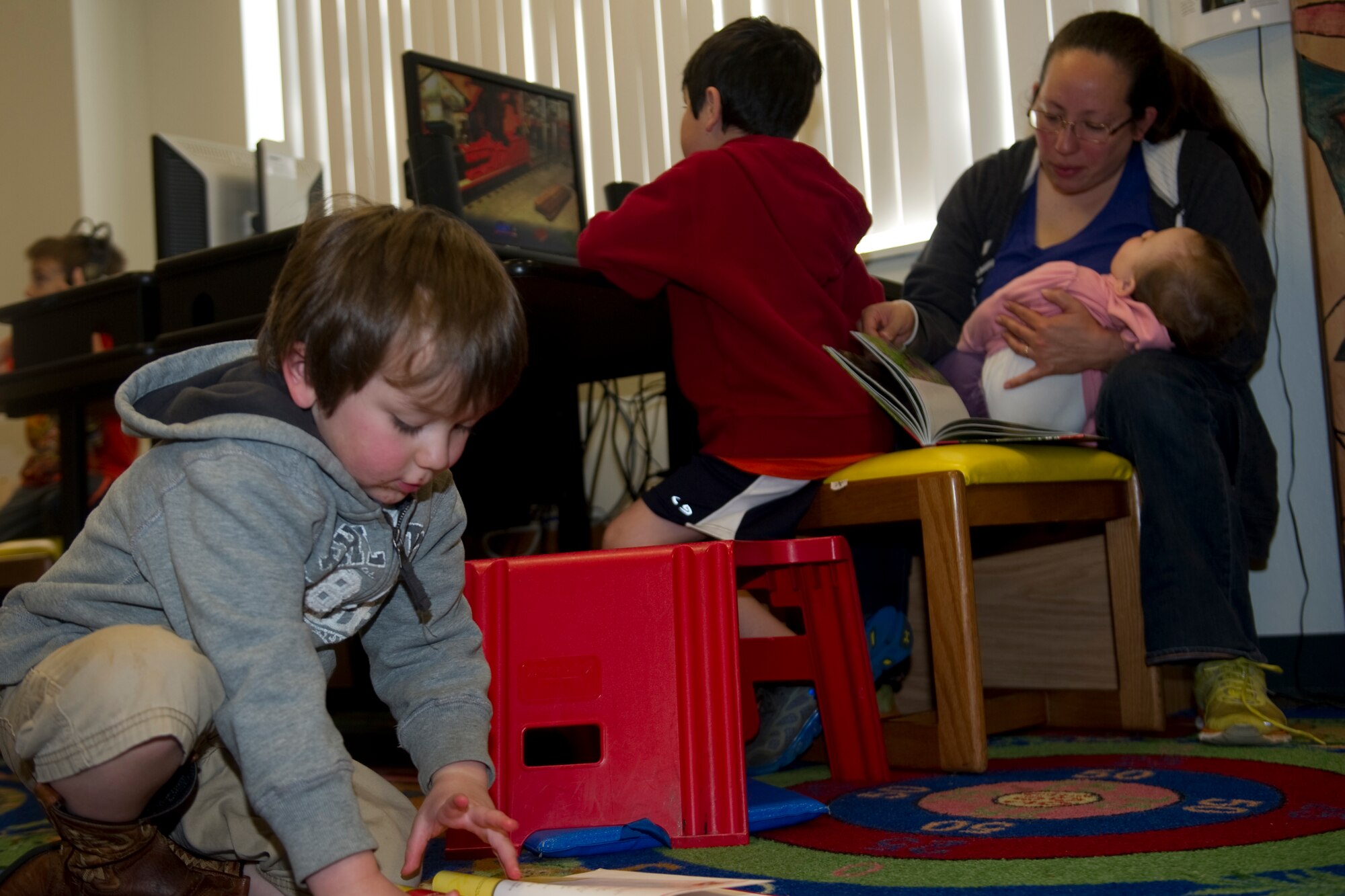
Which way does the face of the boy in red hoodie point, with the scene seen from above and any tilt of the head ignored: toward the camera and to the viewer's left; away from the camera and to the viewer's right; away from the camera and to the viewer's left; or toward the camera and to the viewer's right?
away from the camera and to the viewer's left

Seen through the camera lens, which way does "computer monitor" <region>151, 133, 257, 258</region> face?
facing away from the viewer and to the left of the viewer

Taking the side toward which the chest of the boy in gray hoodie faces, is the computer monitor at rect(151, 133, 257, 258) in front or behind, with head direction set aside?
behind

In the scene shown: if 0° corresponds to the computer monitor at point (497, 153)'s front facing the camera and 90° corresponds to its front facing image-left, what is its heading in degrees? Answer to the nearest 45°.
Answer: approximately 315°

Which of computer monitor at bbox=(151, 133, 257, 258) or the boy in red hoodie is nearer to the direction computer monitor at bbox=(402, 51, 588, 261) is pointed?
the boy in red hoodie
